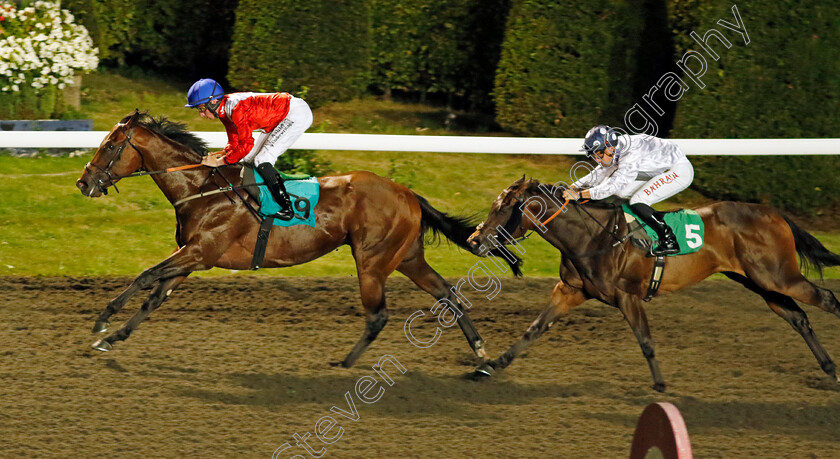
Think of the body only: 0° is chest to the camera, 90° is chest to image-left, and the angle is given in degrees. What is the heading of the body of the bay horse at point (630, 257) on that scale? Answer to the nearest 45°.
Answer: approximately 90°

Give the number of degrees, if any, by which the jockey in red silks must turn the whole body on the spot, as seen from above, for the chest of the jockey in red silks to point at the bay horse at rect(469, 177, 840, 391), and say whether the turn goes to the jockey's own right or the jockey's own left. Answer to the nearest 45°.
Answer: approximately 180°

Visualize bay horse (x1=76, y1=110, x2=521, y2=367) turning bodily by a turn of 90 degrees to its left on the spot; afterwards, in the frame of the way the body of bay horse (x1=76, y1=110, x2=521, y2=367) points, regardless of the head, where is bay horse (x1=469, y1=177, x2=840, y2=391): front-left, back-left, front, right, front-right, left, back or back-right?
left

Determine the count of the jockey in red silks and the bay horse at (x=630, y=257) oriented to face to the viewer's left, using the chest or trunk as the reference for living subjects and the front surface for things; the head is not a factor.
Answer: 2

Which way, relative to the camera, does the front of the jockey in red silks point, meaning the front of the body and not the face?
to the viewer's left

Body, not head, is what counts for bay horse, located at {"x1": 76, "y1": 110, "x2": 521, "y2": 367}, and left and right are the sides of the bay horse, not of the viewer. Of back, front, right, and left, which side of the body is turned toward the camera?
left

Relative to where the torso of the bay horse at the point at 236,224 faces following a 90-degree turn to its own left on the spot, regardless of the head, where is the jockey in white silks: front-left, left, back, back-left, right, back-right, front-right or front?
left

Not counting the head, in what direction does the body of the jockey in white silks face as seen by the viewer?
to the viewer's left
